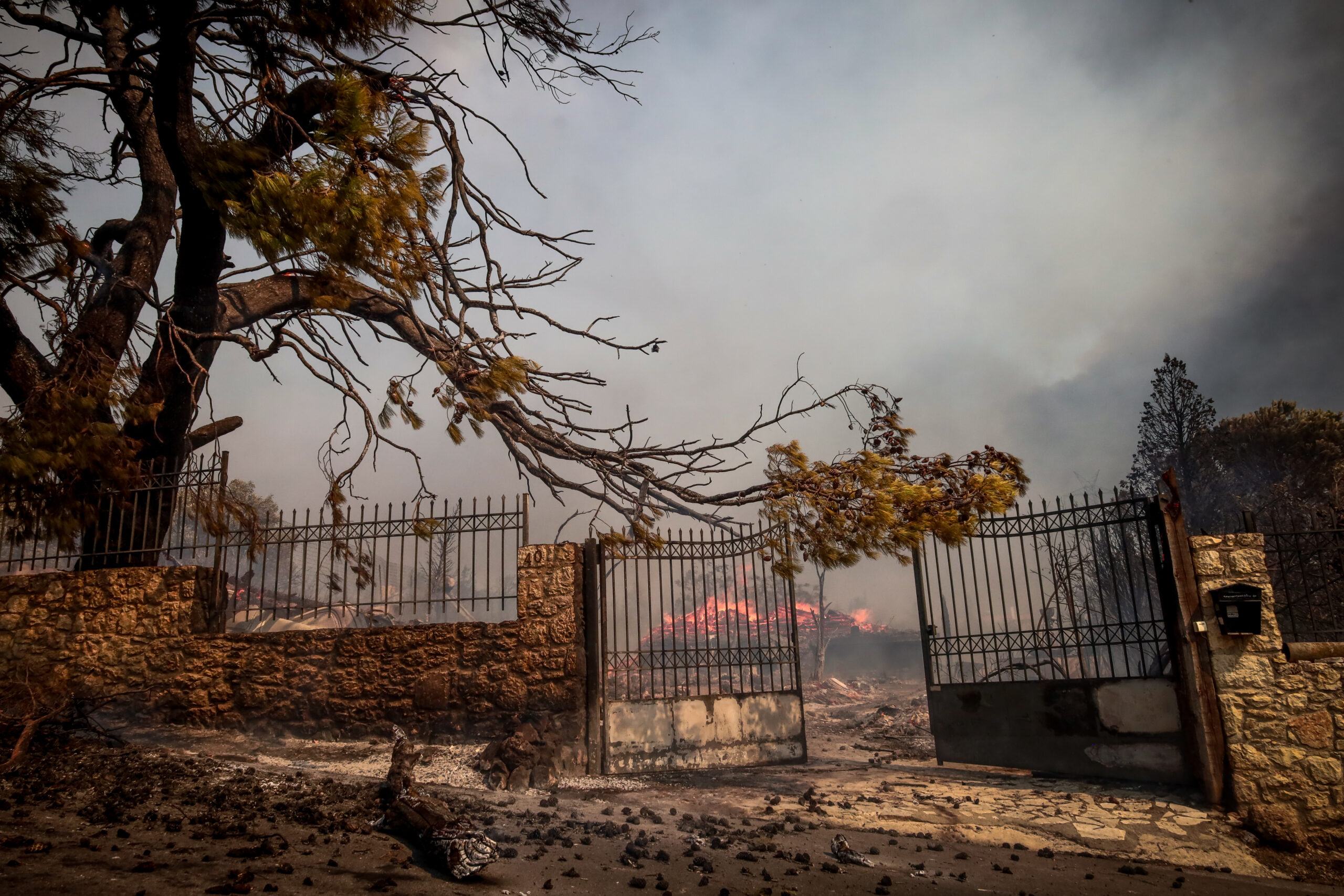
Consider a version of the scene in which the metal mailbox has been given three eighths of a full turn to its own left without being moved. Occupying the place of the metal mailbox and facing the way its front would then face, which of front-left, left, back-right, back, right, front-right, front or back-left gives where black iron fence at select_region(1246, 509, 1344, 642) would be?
front

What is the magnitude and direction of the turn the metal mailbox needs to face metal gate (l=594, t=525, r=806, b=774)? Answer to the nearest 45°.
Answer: approximately 90° to its right

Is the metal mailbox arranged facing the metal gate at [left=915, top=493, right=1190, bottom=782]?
no

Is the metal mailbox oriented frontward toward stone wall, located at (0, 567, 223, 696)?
no

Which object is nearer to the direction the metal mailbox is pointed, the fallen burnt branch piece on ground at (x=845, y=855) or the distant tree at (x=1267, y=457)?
the fallen burnt branch piece on ground

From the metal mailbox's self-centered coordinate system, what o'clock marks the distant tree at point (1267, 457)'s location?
The distant tree is roughly at 6 o'clock from the metal mailbox.

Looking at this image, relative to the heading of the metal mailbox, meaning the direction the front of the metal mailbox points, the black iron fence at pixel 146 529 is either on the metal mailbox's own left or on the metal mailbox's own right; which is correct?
on the metal mailbox's own right

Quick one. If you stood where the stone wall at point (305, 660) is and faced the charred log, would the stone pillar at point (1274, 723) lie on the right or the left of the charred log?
left

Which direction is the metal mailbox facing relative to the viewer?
toward the camera

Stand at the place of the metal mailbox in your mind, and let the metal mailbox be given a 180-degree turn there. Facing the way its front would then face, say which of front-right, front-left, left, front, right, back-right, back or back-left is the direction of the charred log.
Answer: back-left
